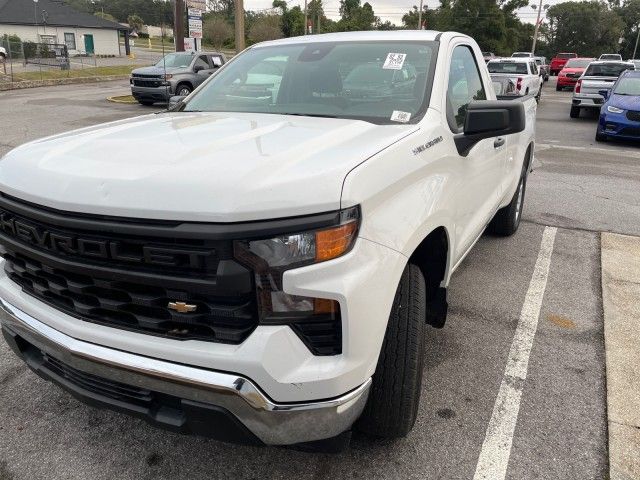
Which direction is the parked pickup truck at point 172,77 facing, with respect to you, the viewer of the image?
facing the viewer and to the left of the viewer

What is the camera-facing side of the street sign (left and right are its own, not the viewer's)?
front

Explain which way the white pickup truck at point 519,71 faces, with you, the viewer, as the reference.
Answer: facing away from the viewer and to the right of the viewer

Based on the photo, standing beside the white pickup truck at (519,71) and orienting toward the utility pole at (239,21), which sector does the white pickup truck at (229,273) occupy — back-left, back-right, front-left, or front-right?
front-left

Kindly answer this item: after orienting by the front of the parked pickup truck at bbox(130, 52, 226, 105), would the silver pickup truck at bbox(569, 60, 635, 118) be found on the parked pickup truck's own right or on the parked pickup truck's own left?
on the parked pickup truck's own left

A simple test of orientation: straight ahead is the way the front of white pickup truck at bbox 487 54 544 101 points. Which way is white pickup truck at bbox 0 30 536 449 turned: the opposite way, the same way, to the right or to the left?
the opposite way

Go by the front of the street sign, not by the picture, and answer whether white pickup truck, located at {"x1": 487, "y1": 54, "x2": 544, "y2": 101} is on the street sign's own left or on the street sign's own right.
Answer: on the street sign's own left

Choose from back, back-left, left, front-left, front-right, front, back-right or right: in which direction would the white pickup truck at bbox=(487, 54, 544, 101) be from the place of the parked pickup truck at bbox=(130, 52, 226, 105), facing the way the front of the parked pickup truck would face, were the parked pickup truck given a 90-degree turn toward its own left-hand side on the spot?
front-left

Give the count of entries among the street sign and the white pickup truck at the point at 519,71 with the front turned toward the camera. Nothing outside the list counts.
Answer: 1

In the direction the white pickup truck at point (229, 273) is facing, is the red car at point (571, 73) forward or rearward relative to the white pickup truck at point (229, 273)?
rearward

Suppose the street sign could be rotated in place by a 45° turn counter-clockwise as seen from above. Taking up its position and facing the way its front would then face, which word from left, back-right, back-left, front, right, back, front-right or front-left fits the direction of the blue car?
front

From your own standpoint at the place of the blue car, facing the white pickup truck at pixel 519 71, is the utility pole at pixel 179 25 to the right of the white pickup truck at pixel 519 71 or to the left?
left

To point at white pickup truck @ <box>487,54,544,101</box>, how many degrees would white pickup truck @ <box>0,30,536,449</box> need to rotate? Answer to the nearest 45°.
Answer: approximately 180°

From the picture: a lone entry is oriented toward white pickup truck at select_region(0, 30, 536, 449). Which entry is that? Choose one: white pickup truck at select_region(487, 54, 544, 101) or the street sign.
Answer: the street sign

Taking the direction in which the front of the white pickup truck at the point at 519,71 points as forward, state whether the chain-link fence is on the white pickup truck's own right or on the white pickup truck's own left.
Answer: on the white pickup truck's own left

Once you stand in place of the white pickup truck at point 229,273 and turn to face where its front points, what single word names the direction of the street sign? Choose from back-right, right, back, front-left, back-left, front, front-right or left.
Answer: back-right
